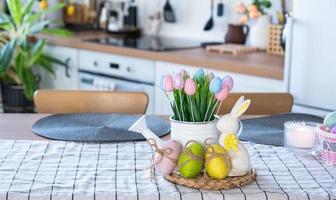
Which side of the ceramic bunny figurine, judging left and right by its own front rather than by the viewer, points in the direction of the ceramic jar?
right

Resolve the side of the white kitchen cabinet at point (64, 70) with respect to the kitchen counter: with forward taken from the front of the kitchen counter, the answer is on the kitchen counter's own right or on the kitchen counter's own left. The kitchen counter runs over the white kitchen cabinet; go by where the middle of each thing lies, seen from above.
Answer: on the kitchen counter's own right

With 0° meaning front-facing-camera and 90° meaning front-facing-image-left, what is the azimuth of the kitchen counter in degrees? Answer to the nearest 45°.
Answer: approximately 45°

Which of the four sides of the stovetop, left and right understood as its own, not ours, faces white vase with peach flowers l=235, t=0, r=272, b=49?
left

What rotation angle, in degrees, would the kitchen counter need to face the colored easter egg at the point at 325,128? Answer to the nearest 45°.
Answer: approximately 45° to its left

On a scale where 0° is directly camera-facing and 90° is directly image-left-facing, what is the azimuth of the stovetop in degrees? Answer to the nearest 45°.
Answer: approximately 45°

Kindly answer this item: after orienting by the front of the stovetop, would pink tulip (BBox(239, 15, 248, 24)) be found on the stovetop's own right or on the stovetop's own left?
on the stovetop's own left

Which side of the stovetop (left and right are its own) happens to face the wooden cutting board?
left

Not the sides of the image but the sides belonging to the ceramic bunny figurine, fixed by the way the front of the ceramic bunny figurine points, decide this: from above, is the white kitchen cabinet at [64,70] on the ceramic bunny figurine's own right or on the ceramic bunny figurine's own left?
on the ceramic bunny figurine's own right

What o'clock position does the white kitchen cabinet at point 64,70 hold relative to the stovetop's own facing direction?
The white kitchen cabinet is roughly at 2 o'clock from the stovetop.

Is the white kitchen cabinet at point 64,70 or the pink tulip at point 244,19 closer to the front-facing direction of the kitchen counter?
the white kitchen cabinet
